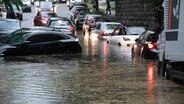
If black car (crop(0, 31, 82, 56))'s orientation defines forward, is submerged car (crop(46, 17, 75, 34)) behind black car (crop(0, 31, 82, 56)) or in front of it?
behind

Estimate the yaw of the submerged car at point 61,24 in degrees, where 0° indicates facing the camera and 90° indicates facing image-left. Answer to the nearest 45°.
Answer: approximately 135°

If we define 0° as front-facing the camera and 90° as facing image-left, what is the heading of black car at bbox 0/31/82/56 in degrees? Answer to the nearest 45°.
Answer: approximately 45°
